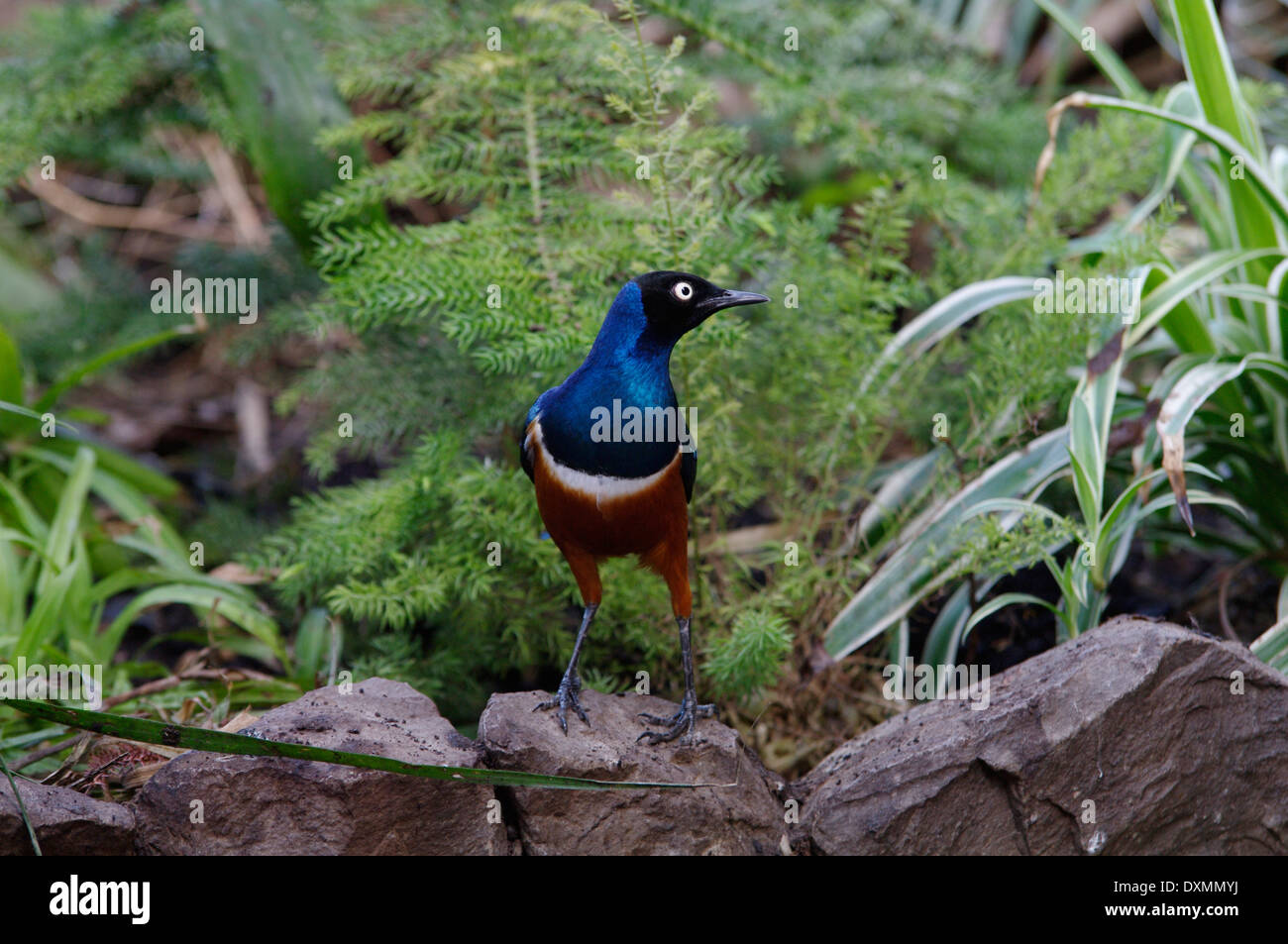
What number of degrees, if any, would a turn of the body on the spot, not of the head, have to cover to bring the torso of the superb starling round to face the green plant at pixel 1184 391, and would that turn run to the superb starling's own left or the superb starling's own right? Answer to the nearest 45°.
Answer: approximately 135° to the superb starling's own left

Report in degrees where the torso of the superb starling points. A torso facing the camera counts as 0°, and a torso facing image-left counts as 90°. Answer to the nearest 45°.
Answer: approximately 0°

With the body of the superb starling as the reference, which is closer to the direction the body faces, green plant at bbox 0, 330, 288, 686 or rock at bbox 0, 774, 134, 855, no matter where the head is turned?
the rock
